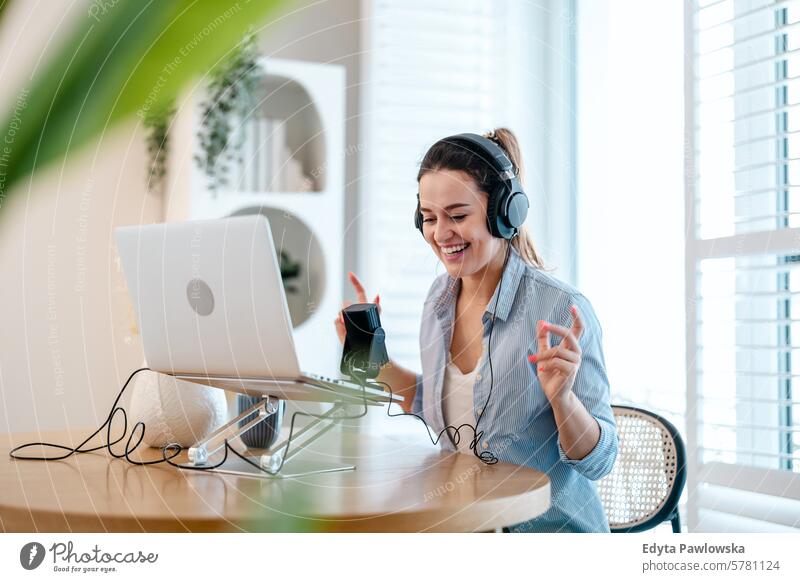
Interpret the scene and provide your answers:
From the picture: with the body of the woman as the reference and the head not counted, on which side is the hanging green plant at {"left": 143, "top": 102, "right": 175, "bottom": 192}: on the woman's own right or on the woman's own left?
on the woman's own right

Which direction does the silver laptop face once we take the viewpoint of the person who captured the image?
facing away from the viewer and to the right of the viewer

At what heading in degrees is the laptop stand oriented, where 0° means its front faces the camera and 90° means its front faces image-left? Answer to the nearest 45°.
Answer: approximately 225°

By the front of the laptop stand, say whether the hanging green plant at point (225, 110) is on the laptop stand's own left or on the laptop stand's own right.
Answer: on the laptop stand's own left

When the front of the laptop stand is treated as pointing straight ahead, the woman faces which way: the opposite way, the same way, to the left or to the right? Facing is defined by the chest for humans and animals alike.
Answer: the opposite way

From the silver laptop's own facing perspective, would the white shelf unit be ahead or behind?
ahead

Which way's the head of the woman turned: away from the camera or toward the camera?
toward the camera

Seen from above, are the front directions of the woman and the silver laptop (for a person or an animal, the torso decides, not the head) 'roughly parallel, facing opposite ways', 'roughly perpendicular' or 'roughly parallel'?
roughly parallel, facing opposite ways

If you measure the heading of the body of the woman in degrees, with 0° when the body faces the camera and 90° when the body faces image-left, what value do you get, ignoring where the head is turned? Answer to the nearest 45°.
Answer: approximately 45°

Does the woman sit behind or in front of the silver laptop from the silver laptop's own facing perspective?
in front
